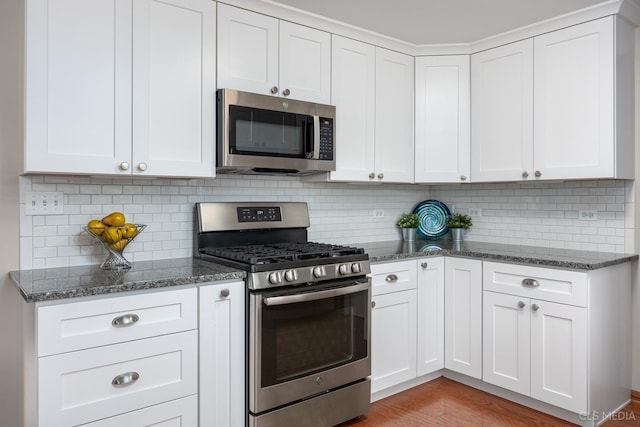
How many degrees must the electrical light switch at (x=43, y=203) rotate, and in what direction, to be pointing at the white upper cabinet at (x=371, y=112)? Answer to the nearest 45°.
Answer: approximately 90° to its left

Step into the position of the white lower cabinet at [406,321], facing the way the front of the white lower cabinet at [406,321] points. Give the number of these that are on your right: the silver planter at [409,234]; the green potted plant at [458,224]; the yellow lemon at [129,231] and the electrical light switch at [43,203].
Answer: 2

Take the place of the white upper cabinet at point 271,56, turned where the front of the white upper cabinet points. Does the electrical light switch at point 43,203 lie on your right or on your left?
on your right

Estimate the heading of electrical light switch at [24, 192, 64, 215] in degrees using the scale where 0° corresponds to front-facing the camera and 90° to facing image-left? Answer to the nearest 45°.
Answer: approximately 0°

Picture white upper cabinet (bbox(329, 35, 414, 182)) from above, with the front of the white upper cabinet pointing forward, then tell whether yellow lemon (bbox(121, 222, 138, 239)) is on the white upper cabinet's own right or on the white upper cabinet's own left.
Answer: on the white upper cabinet's own right

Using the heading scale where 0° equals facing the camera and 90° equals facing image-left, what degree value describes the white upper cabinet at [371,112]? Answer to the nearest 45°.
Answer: approximately 315°

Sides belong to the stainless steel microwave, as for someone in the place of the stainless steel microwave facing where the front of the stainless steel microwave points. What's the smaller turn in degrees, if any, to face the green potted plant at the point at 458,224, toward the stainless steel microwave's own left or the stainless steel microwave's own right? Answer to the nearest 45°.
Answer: approximately 90° to the stainless steel microwave's own left

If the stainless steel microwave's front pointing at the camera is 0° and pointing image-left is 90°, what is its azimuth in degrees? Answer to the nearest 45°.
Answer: approximately 315°

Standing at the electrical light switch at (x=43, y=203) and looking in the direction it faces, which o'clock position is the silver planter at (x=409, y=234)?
The silver planter is roughly at 9 o'clock from the electrical light switch.
